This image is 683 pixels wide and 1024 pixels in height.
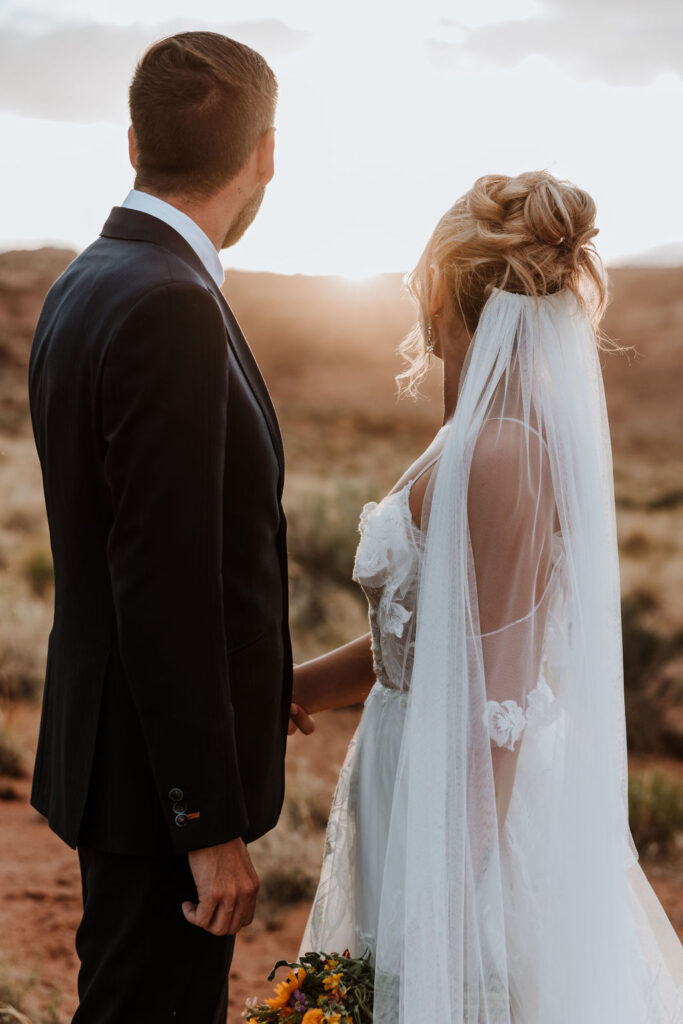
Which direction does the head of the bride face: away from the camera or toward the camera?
away from the camera

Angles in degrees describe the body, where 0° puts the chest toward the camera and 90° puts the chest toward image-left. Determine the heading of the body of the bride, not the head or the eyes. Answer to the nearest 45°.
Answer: approximately 90°

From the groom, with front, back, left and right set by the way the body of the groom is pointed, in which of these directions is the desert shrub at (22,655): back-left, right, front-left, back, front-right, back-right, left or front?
front-left

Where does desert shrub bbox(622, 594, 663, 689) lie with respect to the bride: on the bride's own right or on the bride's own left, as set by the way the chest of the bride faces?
on the bride's own right

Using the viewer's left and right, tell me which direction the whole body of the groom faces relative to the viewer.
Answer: facing away from the viewer and to the right of the viewer

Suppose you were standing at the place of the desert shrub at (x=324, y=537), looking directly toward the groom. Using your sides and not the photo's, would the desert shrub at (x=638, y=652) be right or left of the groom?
left

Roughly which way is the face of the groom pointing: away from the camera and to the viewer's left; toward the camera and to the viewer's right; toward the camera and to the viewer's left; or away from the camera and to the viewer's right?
away from the camera and to the viewer's right
